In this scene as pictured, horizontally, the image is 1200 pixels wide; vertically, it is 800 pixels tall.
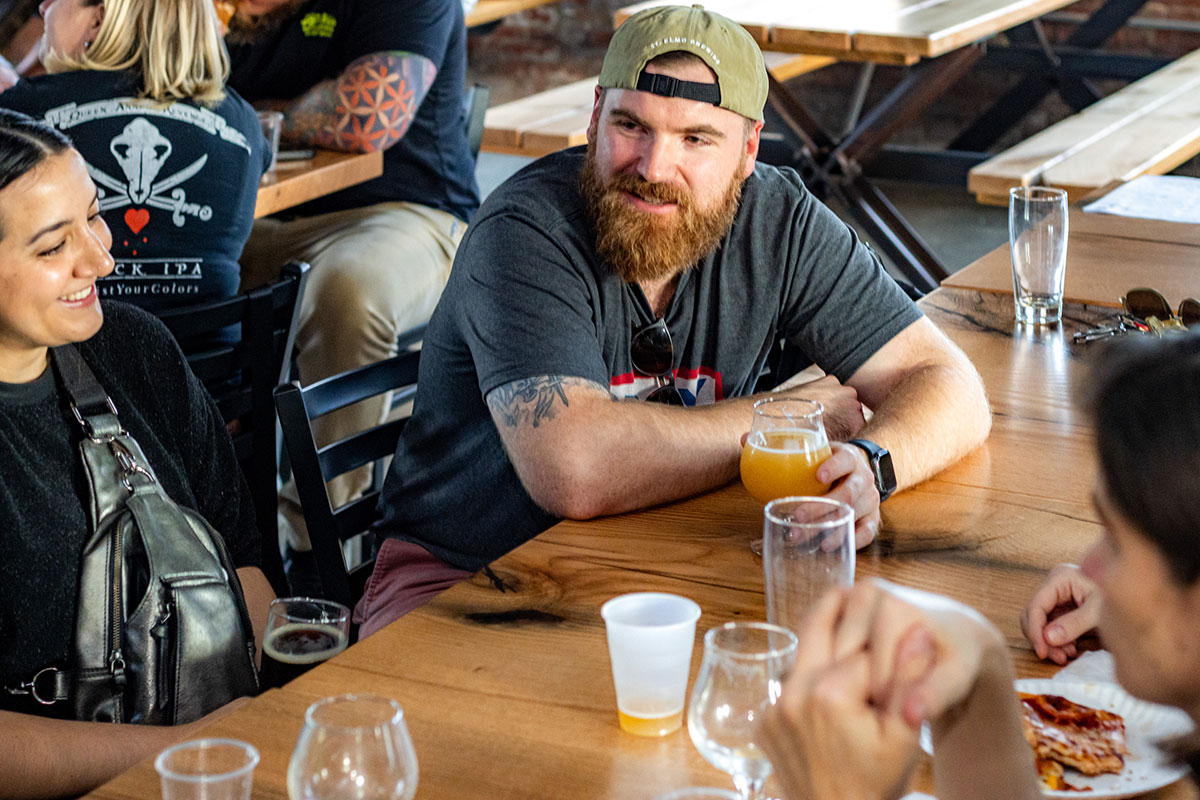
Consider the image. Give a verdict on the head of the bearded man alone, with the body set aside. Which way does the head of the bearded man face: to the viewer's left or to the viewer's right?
to the viewer's left

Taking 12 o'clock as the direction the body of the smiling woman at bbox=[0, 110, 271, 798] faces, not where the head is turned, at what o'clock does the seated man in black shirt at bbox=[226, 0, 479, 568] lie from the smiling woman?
The seated man in black shirt is roughly at 8 o'clock from the smiling woman.

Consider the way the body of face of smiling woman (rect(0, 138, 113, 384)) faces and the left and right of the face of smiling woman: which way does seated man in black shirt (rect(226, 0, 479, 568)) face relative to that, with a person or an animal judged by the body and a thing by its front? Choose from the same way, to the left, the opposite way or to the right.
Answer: to the right

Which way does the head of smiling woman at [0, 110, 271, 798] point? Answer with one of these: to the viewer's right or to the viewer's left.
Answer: to the viewer's right

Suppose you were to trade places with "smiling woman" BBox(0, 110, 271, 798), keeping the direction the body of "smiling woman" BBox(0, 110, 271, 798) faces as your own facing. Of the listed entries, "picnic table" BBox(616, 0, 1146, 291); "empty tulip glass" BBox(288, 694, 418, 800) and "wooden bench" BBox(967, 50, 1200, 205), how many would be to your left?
2

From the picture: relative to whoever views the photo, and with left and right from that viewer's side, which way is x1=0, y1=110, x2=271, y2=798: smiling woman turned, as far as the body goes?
facing the viewer and to the right of the viewer

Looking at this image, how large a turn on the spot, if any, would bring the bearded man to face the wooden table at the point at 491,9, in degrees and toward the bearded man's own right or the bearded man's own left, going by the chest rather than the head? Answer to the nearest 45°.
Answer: approximately 135° to the bearded man's own left

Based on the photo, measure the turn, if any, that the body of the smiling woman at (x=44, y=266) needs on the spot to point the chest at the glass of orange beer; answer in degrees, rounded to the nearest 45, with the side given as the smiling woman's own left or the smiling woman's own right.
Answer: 0° — they already face it

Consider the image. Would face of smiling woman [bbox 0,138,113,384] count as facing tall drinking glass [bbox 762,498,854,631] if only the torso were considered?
yes

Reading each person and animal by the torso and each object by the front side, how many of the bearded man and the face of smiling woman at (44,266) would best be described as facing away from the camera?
0

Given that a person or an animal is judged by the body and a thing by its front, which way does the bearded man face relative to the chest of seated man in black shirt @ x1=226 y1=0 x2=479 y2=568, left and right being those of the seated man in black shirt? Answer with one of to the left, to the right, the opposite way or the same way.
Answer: to the left

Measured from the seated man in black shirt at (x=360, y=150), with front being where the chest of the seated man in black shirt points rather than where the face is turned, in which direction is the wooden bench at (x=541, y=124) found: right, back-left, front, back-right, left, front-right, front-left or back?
back
